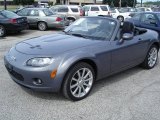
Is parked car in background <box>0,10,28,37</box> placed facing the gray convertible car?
no

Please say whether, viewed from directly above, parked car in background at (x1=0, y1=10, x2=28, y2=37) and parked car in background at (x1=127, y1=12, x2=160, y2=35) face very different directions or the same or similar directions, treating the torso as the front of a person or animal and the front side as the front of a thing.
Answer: same or similar directions

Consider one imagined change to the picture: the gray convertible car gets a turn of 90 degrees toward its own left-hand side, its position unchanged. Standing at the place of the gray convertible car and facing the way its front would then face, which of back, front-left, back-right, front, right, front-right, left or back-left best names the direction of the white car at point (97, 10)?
back-left

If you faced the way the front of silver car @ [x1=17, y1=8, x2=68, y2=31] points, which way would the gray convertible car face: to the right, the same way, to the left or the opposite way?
to the left

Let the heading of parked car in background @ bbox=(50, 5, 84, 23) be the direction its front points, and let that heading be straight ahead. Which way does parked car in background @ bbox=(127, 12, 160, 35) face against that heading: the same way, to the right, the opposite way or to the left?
the same way

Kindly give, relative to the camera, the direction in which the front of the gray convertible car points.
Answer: facing the viewer and to the left of the viewer

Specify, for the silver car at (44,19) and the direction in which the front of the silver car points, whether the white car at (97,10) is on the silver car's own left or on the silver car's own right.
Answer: on the silver car's own right

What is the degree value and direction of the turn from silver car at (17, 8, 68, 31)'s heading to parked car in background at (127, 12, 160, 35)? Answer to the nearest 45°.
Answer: approximately 180°

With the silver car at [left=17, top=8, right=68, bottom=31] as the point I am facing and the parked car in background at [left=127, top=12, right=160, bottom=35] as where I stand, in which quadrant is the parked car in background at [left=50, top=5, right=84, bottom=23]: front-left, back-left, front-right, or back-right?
front-right

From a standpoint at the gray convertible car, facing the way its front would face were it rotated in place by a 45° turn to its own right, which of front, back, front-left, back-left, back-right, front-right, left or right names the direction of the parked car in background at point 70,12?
right

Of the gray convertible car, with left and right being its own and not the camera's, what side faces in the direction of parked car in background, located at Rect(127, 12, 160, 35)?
back
